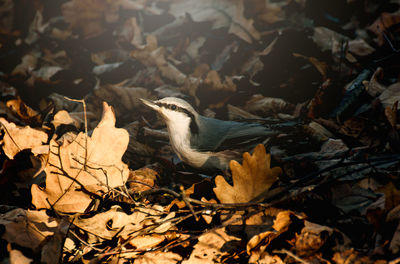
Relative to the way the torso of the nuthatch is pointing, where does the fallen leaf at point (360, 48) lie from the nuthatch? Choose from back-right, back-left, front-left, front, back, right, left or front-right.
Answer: back-right

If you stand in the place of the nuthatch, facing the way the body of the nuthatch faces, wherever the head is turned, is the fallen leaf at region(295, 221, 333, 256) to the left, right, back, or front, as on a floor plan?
left

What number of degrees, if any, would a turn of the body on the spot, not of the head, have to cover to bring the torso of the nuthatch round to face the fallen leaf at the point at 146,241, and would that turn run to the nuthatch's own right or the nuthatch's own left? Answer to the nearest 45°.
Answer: approximately 90° to the nuthatch's own left

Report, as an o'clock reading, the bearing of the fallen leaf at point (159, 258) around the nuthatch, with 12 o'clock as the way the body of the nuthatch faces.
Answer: The fallen leaf is roughly at 9 o'clock from the nuthatch.

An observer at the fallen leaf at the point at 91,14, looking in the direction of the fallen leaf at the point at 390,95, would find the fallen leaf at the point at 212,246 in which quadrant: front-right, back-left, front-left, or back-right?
front-right

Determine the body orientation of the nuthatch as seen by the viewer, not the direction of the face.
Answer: to the viewer's left

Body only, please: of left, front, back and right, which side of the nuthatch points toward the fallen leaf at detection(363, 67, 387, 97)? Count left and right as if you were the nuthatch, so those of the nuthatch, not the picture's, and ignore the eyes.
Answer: back

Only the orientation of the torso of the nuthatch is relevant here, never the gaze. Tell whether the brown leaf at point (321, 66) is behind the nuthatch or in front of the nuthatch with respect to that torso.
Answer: behind

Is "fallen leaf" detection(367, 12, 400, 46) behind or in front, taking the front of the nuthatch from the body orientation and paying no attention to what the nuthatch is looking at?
behind

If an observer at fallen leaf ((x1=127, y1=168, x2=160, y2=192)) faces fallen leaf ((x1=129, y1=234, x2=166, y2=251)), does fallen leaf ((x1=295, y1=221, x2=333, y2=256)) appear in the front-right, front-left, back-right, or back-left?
front-left
